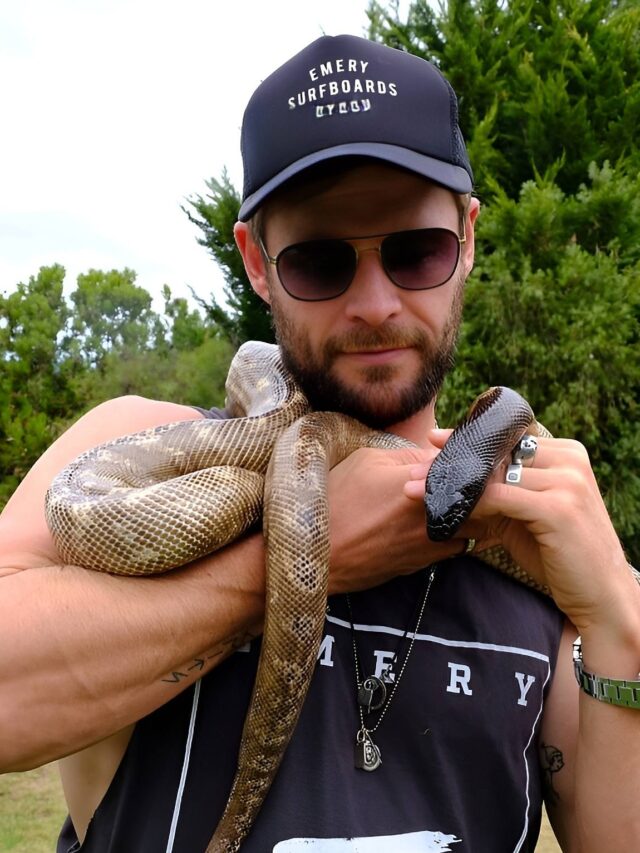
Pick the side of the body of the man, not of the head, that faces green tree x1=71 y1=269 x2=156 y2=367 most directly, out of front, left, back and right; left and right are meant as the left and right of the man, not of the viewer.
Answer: back

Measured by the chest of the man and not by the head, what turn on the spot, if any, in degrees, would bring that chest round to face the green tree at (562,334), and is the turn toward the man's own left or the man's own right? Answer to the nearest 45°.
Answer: approximately 180°

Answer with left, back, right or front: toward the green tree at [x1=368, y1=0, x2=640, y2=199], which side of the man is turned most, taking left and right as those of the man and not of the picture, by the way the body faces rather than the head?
back

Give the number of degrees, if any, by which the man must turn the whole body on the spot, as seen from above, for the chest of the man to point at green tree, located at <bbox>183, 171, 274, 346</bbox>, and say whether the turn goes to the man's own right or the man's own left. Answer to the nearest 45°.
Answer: approximately 180°

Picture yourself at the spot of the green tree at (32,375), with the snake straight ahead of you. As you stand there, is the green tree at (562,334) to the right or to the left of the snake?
left

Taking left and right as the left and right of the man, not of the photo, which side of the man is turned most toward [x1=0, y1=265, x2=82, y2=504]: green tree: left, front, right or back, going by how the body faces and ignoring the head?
back

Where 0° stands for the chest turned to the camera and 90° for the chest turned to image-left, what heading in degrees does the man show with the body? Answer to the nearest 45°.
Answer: approximately 0°
